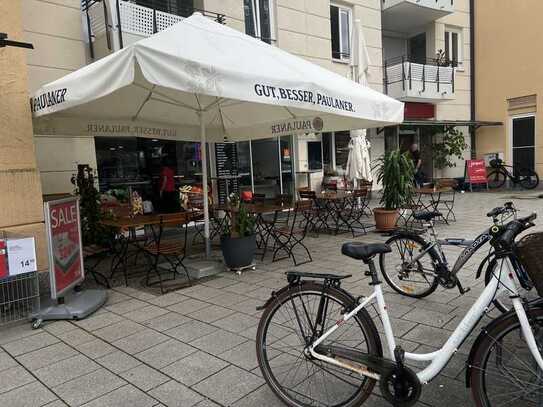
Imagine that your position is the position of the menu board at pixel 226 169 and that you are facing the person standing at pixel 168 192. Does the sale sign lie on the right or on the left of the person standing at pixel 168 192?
left

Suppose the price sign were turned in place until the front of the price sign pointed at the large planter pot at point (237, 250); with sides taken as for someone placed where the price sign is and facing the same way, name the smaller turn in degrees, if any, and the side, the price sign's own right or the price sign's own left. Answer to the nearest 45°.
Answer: approximately 90° to the price sign's own left

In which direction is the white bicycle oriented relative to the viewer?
to the viewer's right

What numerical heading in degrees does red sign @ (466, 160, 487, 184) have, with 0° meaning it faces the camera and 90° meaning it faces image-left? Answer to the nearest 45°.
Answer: approximately 0°

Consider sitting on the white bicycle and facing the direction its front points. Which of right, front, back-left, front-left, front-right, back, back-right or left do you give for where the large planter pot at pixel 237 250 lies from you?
back-left

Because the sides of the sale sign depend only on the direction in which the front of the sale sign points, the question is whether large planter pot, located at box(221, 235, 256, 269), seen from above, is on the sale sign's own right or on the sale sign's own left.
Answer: on the sale sign's own left

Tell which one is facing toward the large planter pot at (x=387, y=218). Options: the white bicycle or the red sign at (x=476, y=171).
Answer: the red sign

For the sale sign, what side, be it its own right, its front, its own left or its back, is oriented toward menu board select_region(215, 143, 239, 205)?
left

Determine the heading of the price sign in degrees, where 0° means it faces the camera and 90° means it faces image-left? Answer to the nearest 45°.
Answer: approximately 0°

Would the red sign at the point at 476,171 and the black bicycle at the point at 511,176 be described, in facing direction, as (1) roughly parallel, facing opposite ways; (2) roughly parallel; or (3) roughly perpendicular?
roughly perpendicular
